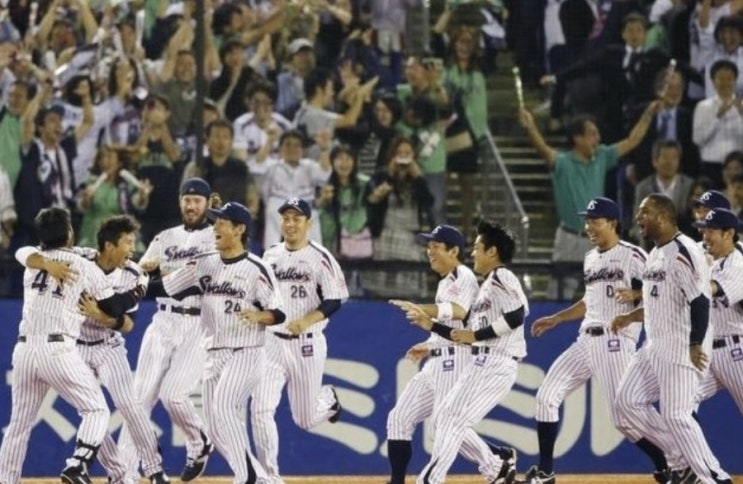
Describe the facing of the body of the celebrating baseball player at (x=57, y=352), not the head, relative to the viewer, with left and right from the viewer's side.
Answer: facing away from the viewer and to the right of the viewer

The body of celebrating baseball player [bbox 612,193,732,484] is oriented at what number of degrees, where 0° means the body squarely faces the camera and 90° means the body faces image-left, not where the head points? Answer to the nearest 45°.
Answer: approximately 45°

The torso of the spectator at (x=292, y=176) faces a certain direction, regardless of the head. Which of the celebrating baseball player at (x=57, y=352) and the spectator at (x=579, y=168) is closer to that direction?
the celebrating baseball player
